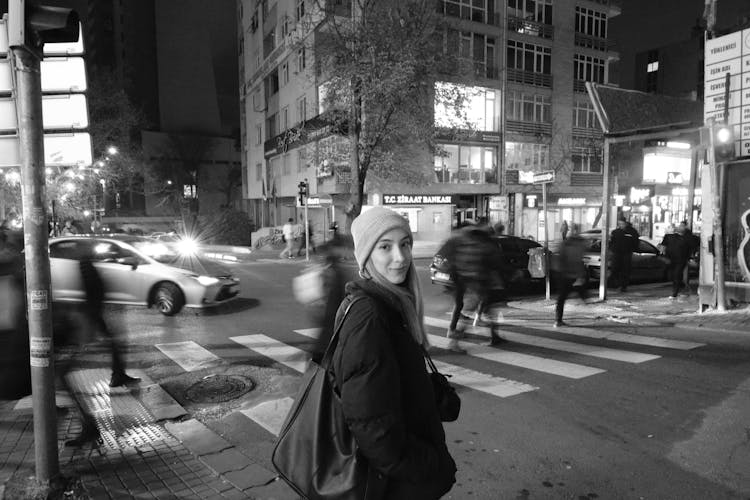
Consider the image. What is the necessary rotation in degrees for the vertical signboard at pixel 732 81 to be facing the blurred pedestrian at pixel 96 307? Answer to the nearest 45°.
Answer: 0° — it already faces them

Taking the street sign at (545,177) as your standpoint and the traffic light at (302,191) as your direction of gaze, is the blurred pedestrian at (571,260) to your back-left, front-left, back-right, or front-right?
back-left

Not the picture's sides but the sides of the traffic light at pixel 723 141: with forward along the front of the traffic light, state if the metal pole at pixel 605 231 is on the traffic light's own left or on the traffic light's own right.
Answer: on the traffic light's own right

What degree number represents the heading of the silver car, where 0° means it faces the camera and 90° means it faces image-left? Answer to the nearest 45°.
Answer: approximately 315°

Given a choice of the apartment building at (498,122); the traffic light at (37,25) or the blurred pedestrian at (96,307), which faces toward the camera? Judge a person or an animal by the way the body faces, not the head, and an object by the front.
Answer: the apartment building

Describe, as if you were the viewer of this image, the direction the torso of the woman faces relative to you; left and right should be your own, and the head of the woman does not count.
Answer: facing to the right of the viewer

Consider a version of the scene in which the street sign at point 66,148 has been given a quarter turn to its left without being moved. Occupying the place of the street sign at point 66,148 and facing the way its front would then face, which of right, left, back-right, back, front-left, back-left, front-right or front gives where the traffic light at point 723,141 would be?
front

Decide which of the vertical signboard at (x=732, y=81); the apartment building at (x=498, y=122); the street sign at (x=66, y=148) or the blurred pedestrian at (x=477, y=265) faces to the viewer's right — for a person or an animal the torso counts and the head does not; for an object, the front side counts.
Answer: the blurred pedestrian
